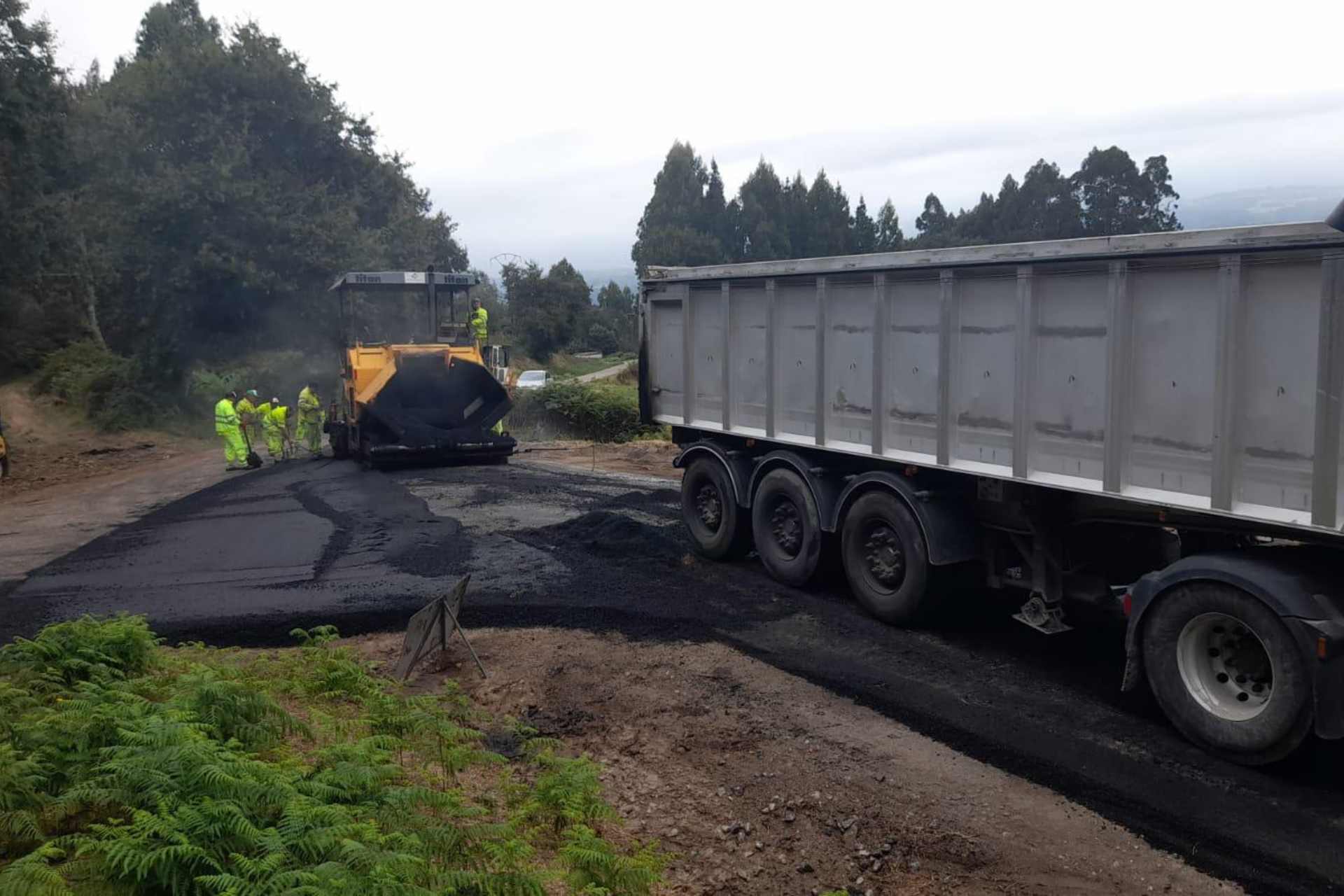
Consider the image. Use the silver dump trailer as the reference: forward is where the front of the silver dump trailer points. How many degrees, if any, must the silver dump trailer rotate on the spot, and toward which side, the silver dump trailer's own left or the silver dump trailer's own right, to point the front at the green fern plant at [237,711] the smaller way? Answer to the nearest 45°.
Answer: approximately 90° to the silver dump trailer's own right

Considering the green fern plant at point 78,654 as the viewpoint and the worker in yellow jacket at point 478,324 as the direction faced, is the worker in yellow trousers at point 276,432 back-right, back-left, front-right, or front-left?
front-left

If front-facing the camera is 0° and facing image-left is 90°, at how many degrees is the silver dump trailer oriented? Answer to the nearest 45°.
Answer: approximately 315°

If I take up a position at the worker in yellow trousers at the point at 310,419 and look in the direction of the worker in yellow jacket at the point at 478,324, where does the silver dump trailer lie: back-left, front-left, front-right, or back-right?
front-right

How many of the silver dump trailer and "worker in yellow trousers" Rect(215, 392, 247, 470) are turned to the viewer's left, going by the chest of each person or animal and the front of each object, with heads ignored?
0

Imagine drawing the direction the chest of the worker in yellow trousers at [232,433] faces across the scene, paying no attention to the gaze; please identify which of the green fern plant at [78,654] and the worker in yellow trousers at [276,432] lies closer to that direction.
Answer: the worker in yellow trousers

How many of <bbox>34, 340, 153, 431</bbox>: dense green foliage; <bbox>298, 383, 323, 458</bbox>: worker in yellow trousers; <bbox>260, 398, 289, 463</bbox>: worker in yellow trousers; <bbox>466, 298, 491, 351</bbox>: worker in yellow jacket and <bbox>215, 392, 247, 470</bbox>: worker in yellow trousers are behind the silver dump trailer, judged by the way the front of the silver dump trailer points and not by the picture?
5

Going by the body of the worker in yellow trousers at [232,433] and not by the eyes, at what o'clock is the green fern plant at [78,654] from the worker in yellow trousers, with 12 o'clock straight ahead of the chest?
The green fern plant is roughly at 3 o'clock from the worker in yellow trousers.

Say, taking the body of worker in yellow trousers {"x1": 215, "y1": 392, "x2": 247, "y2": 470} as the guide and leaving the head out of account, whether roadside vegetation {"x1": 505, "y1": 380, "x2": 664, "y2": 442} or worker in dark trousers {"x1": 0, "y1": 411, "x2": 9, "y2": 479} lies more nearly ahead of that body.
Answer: the roadside vegetation

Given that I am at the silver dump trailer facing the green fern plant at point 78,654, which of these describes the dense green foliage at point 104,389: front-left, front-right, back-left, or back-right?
front-right

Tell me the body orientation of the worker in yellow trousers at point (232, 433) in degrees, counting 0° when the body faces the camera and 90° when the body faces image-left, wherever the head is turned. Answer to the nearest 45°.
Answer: approximately 270°
